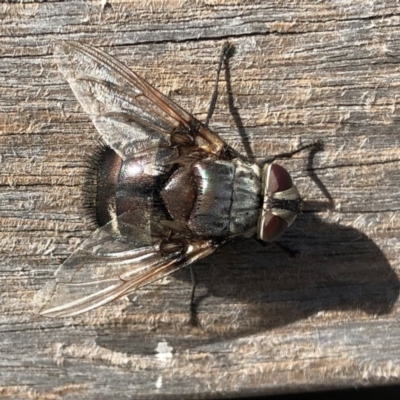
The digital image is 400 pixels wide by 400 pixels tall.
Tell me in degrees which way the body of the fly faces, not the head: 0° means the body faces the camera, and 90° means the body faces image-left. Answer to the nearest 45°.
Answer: approximately 270°
